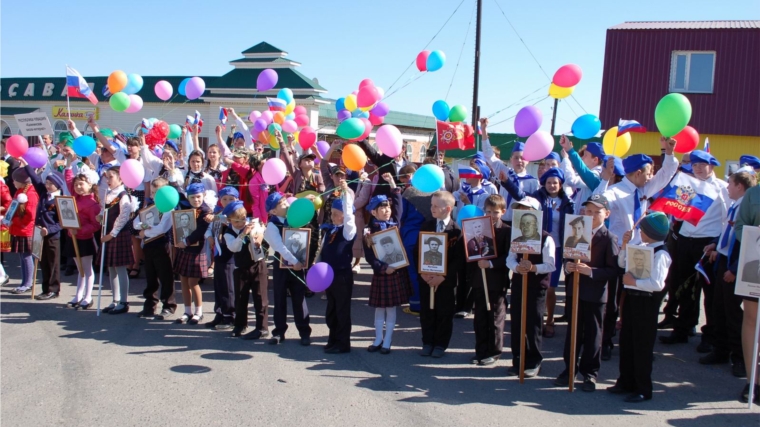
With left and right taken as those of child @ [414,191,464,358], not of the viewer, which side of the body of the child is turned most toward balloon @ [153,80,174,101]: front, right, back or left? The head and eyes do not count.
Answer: right

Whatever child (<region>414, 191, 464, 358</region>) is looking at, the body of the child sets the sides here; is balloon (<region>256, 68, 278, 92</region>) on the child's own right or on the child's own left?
on the child's own right

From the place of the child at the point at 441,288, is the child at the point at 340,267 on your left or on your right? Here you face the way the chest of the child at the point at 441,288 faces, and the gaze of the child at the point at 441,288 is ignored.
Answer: on your right

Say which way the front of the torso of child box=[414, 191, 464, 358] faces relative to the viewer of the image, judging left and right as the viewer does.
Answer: facing the viewer and to the left of the viewer

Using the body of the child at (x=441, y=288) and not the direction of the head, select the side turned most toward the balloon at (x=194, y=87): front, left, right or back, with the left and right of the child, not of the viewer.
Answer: right

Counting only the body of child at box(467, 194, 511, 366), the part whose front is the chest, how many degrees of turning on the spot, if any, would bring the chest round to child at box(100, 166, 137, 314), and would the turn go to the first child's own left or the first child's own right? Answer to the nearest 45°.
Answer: approximately 45° to the first child's own right

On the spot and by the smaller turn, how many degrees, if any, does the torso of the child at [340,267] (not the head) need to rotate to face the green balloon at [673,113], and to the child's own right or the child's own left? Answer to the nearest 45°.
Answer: approximately 135° to the child's own left

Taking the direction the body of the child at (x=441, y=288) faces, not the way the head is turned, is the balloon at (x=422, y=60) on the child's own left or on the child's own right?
on the child's own right

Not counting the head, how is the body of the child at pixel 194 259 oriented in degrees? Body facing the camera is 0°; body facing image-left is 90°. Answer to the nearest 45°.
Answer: approximately 45°
